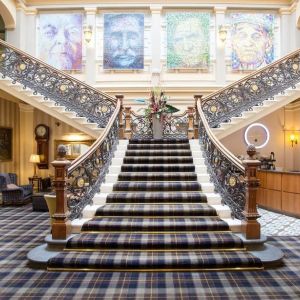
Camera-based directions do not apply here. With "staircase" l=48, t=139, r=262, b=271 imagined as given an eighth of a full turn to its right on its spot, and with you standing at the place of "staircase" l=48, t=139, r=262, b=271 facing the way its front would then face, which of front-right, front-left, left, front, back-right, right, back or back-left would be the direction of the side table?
right

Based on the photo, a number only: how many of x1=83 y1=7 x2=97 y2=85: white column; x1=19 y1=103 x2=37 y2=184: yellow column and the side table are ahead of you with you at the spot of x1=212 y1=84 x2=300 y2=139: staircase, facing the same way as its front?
3

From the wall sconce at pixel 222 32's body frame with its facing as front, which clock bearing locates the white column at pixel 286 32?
The white column is roughly at 8 o'clock from the wall sconce.

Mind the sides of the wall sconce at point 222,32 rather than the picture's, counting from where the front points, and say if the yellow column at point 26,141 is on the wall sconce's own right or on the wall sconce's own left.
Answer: on the wall sconce's own right

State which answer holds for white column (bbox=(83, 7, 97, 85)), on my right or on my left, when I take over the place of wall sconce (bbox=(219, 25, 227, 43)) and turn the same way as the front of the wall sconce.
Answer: on my right

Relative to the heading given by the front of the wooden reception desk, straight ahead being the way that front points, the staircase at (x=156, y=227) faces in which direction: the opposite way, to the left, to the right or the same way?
to the left

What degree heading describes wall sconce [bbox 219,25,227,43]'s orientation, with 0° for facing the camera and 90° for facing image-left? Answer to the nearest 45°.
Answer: approximately 0°

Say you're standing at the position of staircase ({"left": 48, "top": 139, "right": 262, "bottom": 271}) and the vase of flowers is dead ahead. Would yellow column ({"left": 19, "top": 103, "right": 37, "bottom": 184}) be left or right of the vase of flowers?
left
